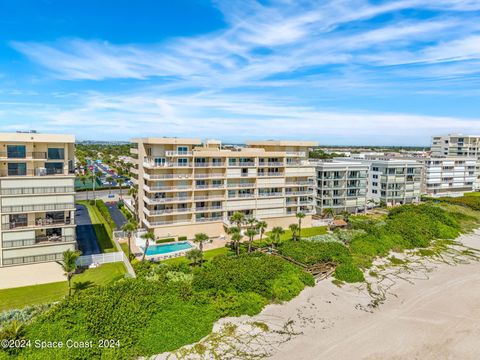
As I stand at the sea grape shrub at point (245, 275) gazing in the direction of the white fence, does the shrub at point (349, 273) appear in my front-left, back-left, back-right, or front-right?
back-right

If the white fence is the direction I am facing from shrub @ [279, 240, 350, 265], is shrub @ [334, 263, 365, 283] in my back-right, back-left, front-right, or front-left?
back-left

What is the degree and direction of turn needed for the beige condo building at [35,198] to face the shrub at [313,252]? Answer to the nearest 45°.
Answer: approximately 90° to its left

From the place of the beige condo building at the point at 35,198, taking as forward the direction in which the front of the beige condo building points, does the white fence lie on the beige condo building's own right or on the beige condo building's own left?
on the beige condo building's own left

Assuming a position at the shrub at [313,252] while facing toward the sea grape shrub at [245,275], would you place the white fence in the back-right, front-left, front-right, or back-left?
front-right

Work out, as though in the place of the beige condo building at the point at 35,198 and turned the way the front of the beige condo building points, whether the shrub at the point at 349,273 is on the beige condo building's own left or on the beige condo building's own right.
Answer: on the beige condo building's own left

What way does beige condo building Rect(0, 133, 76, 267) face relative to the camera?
toward the camera

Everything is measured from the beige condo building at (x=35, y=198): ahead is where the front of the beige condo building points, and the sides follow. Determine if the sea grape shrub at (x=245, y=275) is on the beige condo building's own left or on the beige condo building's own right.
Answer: on the beige condo building's own left
